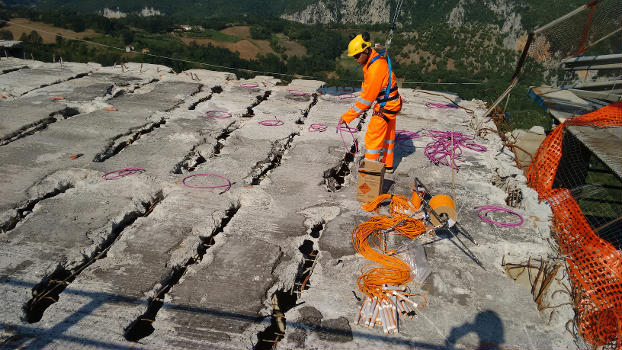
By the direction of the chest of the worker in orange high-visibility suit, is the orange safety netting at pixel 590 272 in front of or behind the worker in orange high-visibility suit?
behind

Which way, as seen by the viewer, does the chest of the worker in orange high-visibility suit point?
to the viewer's left

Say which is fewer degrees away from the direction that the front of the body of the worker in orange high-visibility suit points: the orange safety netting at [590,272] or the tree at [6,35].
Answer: the tree

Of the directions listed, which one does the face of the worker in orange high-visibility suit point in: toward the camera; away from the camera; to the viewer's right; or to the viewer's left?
to the viewer's left

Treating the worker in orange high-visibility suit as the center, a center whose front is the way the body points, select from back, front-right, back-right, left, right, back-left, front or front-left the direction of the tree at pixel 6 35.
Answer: front-right
